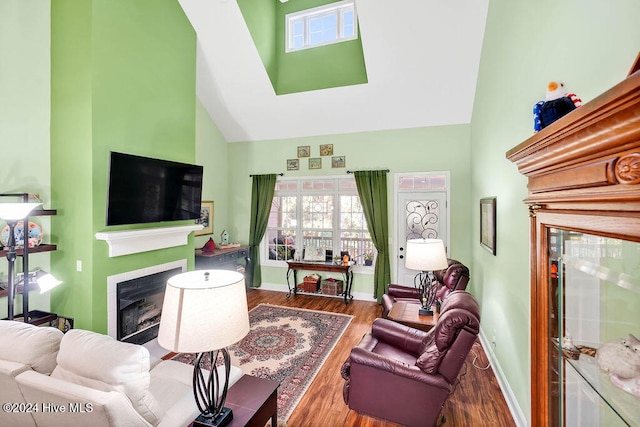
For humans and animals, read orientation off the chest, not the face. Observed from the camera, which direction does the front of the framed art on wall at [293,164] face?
facing the viewer

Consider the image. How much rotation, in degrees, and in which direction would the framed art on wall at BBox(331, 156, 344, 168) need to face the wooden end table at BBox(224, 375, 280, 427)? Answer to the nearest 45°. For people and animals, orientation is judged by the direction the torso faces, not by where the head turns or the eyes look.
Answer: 0° — it already faces it

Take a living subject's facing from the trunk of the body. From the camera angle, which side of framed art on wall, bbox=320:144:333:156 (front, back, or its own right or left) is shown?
front

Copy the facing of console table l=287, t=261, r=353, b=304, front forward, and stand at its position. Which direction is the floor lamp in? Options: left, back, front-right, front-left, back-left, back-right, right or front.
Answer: front-right

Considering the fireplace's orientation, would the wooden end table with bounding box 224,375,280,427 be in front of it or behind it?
in front

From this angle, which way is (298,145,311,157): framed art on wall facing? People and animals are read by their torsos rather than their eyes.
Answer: toward the camera

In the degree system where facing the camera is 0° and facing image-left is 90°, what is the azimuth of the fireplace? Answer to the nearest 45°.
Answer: approximately 315°

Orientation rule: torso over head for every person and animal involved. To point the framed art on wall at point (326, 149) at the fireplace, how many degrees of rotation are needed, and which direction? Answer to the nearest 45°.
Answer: approximately 45° to its right

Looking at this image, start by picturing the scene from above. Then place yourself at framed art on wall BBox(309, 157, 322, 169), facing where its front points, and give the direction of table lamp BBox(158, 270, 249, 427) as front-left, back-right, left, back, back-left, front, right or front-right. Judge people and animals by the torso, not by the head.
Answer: front

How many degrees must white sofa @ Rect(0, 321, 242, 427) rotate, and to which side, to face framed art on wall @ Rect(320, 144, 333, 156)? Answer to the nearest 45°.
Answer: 0° — it already faces it

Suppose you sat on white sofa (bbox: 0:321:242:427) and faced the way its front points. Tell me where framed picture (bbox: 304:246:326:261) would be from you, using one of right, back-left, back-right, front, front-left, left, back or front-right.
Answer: front

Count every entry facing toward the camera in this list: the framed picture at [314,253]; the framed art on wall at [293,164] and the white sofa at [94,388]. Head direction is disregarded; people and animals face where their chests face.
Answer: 2

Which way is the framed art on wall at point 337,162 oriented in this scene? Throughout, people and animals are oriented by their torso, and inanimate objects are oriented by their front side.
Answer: toward the camera

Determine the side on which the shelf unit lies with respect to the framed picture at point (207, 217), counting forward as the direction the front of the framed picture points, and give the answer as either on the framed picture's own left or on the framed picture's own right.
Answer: on the framed picture's own right
